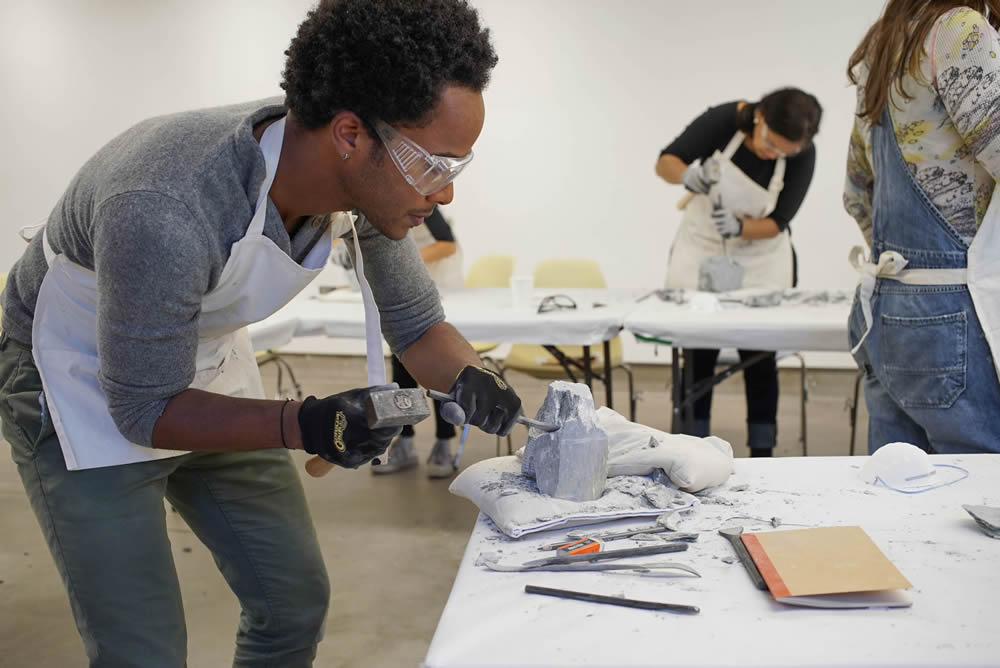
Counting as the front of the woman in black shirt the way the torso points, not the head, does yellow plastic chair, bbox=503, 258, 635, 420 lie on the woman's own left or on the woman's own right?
on the woman's own right

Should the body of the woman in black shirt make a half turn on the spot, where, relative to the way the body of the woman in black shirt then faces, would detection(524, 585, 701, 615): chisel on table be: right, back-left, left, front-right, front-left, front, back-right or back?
back

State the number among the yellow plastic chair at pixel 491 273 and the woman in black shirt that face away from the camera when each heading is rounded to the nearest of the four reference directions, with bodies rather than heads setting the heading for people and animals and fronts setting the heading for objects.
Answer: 0

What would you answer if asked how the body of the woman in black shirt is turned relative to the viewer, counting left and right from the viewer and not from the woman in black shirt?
facing the viewer

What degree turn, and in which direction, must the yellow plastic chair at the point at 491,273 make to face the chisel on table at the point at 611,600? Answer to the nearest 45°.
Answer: approximately 45° to its left

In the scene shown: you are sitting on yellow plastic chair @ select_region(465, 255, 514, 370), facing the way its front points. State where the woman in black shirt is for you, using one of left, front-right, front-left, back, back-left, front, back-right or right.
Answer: left

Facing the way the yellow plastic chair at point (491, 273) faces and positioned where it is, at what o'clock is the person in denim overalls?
The person in denim overalls is roughly at 10 o'clock from the yellow plastic chair.

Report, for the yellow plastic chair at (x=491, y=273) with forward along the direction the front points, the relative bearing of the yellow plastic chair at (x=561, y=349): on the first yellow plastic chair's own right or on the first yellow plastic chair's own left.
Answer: on the first yellow plastic chair's own left

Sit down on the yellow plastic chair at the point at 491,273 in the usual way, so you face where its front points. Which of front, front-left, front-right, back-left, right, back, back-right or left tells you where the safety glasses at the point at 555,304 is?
front-left

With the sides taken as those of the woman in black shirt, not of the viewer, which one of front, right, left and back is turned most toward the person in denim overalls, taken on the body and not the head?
front

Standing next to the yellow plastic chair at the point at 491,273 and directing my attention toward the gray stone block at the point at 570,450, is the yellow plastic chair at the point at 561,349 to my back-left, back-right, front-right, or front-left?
front-left

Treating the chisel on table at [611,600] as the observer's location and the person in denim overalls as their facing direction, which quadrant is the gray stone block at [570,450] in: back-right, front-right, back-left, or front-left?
front-left

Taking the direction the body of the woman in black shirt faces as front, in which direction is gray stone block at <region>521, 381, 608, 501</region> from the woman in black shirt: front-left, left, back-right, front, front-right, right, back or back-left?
front

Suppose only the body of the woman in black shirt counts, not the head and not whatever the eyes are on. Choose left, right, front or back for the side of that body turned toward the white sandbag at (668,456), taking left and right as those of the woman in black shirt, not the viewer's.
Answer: front
